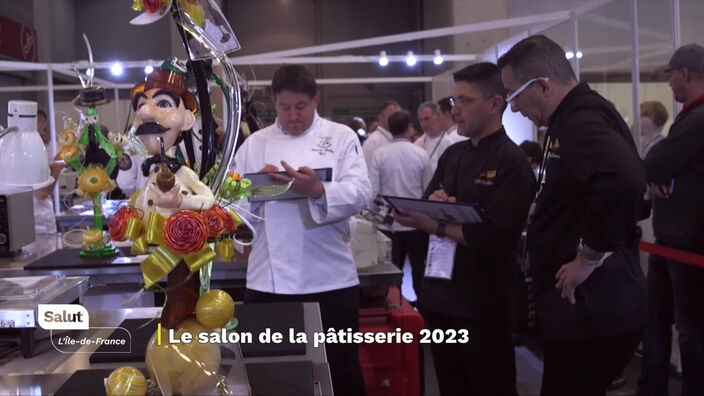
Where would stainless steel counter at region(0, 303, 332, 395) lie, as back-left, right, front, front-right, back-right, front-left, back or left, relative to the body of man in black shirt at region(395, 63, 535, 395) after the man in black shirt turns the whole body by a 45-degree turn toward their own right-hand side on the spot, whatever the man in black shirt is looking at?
front-left

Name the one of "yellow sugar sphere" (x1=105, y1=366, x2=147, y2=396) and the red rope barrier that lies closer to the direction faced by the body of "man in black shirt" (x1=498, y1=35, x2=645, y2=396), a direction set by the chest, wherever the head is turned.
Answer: the yellow sugar sphere

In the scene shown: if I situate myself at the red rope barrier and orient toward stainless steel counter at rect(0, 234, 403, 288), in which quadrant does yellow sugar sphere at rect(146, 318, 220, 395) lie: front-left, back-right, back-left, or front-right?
front-left

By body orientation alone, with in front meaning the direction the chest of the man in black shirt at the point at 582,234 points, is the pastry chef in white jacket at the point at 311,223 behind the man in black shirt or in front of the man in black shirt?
in front

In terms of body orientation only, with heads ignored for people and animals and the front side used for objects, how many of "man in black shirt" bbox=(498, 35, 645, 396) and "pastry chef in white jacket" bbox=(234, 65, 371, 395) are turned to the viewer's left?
1

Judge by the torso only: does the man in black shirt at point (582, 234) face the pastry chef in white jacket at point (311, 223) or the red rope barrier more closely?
the pastry chef in white jacket

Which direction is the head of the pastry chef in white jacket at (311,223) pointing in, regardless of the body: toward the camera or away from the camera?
toward the camera

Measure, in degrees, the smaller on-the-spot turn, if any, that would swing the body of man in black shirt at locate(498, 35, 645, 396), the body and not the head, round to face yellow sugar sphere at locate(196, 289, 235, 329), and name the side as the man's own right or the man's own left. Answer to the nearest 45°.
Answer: approximately 45° to the man's own left

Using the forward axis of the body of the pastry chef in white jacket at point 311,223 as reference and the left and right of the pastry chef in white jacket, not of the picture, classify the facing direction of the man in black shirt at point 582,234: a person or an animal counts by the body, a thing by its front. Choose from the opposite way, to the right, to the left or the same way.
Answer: to the right

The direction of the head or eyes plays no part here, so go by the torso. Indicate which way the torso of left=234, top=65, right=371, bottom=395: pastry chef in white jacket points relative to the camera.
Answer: toward the camera

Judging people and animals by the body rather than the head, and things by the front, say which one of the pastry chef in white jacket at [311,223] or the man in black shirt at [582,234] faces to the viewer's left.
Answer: the man in black shirt

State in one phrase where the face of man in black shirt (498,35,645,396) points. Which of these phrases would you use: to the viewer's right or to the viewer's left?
to the viewer's left

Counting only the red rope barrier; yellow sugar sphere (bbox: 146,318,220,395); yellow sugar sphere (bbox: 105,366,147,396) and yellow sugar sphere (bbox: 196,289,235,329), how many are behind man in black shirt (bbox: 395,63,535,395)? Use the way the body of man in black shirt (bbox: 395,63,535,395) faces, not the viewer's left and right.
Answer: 1

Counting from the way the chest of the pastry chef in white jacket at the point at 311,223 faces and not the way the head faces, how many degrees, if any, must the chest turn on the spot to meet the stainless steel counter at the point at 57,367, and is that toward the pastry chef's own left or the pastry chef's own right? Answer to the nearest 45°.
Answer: approximately 45° to the pastry chef's own right

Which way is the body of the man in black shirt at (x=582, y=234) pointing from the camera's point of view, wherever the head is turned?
to the viewer's left
